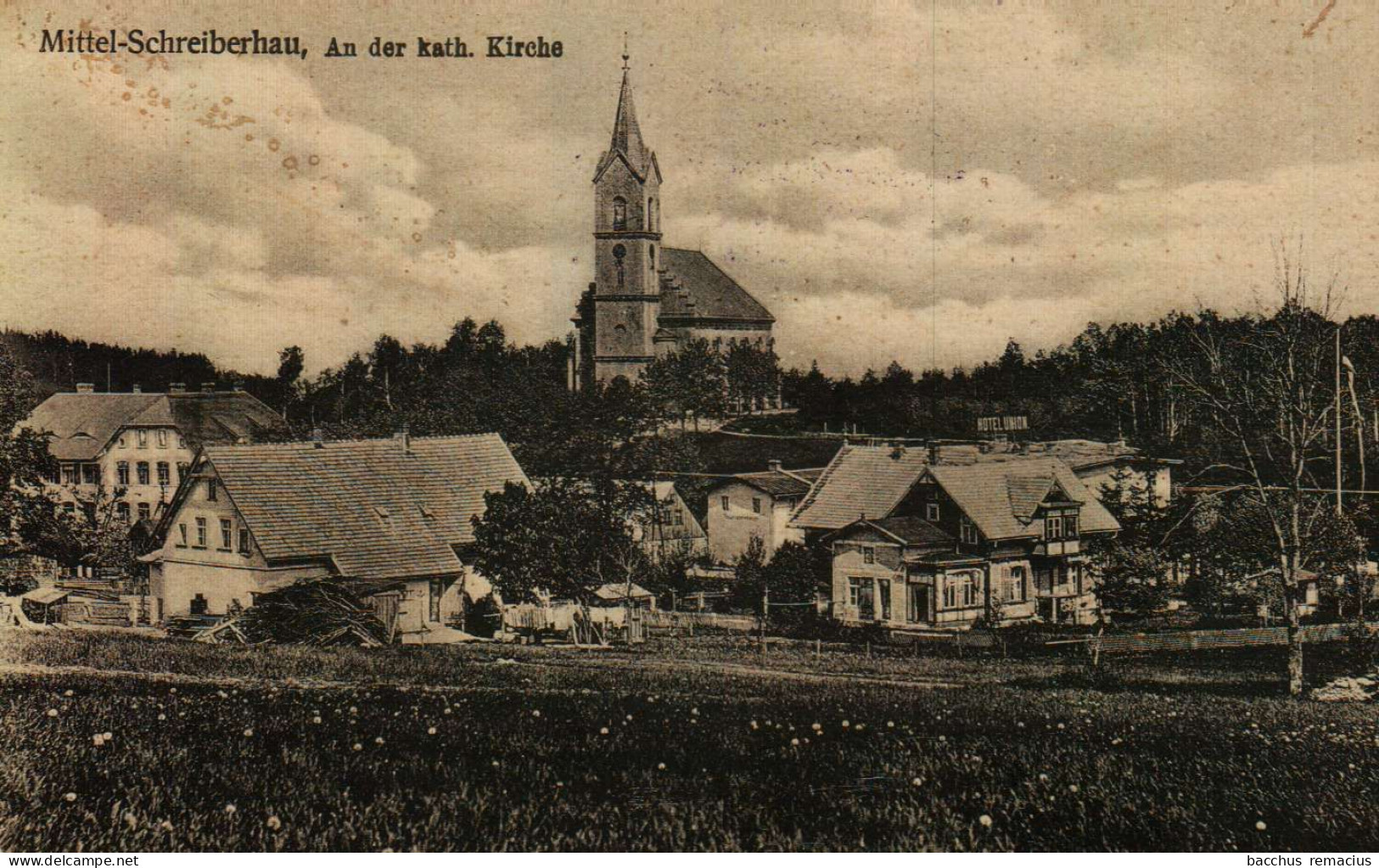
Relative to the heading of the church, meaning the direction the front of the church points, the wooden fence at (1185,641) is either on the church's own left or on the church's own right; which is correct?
on the church's own left

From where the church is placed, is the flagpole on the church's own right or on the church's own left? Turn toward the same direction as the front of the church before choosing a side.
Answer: on the church's own left

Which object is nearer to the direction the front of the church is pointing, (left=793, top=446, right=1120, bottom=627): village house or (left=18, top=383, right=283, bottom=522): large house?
the large house

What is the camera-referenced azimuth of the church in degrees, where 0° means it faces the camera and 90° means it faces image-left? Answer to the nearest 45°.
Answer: approximately 45°

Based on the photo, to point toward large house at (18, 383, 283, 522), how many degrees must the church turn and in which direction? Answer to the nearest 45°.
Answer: approximately 45° to its right

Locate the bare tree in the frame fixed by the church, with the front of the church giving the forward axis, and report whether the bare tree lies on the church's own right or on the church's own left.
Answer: on the church's own left
